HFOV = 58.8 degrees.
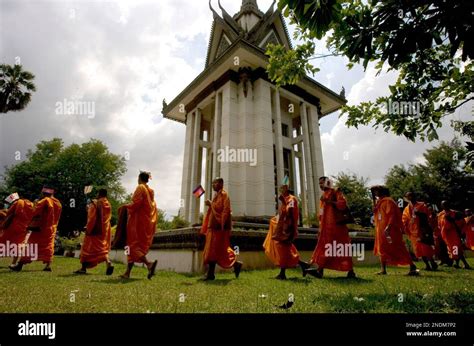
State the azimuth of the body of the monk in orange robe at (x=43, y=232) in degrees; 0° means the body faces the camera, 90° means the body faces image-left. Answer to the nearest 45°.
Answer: approximately 90°

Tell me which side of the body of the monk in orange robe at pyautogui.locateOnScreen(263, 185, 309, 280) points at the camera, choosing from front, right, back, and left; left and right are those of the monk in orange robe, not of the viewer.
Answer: left

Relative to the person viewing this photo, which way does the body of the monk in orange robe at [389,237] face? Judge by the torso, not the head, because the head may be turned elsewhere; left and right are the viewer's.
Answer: facing to the left of the viewer

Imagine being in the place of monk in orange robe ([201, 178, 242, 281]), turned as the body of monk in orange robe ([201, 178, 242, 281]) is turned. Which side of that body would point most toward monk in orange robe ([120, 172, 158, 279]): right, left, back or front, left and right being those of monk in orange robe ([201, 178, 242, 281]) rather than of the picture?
front

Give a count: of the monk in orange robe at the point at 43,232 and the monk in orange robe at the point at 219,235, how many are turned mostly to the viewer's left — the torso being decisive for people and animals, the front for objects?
2

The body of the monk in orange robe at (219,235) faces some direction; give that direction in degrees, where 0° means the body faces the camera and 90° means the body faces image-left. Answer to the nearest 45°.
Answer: approximately 90°

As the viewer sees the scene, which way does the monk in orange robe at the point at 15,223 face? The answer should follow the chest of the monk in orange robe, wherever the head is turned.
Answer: to the viewer's left

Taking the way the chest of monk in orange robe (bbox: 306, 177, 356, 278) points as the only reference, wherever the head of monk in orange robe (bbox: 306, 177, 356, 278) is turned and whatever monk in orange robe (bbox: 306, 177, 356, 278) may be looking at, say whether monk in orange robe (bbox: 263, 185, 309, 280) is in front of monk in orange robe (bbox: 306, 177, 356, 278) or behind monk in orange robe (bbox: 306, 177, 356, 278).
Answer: in front

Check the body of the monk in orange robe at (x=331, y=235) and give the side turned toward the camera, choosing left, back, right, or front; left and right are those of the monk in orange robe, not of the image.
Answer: left

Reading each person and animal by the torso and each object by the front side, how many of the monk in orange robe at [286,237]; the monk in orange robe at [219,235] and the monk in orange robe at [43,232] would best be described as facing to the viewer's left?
3

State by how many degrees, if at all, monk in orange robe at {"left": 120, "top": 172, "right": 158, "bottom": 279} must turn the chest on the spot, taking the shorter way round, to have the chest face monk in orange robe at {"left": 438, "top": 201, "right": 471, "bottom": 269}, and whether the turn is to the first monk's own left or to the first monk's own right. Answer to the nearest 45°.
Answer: approximately 180°

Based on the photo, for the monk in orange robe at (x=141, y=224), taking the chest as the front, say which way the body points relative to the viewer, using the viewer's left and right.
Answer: facing to the left of the viewer

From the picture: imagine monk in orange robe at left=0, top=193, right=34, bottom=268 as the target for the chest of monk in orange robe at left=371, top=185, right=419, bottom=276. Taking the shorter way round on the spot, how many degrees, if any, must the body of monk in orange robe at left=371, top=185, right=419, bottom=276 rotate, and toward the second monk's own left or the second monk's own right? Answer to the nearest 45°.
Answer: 0° — they already face them

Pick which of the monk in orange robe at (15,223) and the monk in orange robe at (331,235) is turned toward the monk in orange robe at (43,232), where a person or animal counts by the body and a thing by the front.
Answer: the monk in orange robe at (331,235)

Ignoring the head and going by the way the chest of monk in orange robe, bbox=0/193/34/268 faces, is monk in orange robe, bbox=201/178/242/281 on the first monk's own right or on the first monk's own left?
on the first monk's own left

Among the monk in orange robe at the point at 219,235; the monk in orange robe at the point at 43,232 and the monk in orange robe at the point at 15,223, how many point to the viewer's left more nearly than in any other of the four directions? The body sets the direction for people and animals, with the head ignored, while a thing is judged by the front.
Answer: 3

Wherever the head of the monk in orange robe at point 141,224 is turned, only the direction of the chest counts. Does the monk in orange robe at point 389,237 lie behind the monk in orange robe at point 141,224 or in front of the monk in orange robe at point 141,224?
behind

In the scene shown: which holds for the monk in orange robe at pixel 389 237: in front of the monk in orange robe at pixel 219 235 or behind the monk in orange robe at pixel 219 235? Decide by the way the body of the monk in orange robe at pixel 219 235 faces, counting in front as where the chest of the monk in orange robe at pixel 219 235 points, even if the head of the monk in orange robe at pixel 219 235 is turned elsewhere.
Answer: behind
